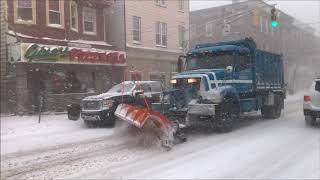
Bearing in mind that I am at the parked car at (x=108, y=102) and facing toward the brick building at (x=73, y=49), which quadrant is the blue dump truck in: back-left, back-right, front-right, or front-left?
back-right

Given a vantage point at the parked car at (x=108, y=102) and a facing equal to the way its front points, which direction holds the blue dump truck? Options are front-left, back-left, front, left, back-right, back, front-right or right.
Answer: left

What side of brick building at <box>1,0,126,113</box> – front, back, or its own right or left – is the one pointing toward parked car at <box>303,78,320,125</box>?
front

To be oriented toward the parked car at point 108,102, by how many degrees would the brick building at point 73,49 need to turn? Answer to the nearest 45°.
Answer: approximately 45° to its right

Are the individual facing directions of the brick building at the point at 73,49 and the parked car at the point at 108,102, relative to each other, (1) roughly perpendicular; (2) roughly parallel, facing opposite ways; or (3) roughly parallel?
roughly perpendicular

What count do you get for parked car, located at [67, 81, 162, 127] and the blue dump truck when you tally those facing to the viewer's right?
0

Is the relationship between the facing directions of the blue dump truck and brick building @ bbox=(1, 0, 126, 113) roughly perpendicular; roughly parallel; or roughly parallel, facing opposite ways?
roughly perpendicular

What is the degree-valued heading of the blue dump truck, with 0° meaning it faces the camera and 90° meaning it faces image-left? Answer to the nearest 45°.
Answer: approximately 45°

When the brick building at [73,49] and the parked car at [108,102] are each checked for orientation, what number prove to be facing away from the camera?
0

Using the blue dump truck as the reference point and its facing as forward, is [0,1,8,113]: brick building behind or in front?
in front

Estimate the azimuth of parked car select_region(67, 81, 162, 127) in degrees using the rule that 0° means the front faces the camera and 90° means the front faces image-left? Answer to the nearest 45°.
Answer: approximately 45°

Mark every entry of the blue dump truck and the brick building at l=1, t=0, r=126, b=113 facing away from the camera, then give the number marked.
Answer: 0

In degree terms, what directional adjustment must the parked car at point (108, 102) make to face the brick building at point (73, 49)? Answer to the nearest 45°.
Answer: approximately 135° to its right

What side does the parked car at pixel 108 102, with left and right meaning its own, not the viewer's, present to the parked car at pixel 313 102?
left
